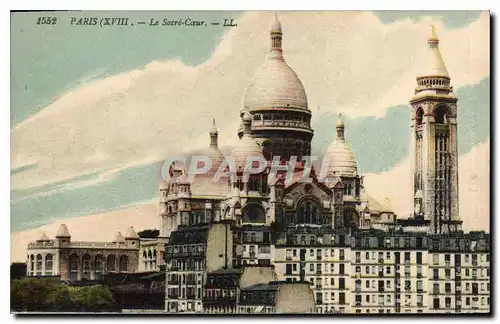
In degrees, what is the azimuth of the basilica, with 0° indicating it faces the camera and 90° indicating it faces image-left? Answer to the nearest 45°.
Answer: approximately 90°

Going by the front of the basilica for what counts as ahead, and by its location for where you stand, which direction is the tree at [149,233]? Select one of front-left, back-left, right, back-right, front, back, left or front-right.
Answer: front

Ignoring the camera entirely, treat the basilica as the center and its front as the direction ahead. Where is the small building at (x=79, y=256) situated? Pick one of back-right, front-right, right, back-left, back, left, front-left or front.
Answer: front

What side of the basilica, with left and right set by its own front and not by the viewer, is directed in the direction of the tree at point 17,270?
front
